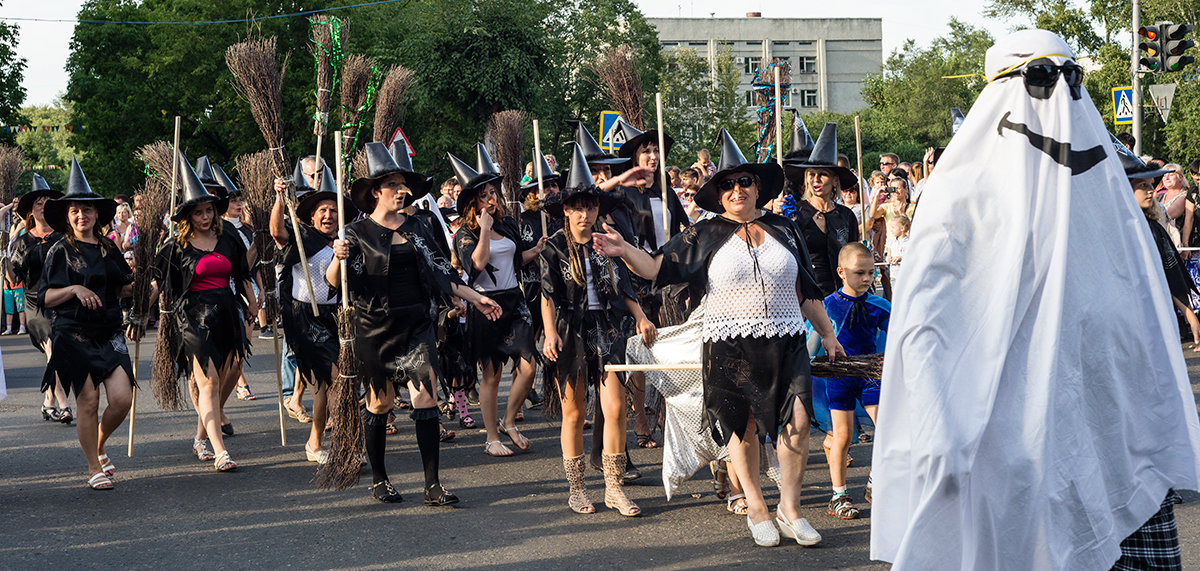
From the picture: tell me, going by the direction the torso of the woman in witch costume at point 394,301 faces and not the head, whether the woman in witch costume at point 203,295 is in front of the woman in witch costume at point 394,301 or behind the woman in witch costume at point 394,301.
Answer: behind

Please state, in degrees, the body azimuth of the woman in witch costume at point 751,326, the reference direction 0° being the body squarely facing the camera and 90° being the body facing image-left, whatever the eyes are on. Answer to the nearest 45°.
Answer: approximately 0°

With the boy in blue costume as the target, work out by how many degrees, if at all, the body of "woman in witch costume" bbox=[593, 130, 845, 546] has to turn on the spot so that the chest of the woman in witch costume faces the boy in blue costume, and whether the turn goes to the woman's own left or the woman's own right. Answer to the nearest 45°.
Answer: approximately 135° to the woman's own left

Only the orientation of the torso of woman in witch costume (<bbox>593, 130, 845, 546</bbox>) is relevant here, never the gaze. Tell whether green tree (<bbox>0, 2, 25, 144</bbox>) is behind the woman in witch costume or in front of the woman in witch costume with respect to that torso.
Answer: behind

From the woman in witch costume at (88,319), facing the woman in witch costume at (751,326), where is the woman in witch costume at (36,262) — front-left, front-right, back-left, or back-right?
back-left

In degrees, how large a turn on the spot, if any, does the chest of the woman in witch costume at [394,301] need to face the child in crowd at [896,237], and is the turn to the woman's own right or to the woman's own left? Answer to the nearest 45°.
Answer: approximately 90° to the woman's own left

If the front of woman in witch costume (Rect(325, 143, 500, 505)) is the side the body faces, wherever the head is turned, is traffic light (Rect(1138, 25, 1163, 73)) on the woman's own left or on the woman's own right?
on the woman's own left
